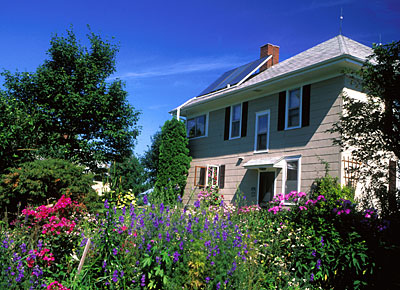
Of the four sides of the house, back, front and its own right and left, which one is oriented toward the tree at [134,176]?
right

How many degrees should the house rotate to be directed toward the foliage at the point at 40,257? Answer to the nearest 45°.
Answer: approximately 45° to its left

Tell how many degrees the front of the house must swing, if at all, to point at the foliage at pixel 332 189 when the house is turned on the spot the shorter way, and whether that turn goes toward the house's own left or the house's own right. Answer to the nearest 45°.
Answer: approximately 90° to the house's own left

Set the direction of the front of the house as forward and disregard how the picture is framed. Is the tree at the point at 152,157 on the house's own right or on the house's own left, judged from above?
on the house's own right

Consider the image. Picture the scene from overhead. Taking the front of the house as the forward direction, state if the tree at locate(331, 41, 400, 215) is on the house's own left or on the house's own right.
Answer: on the house's own left

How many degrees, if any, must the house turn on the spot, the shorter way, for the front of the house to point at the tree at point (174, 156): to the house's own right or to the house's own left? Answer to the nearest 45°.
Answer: approximately 90° to the house's own right

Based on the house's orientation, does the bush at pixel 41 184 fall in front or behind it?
in front
